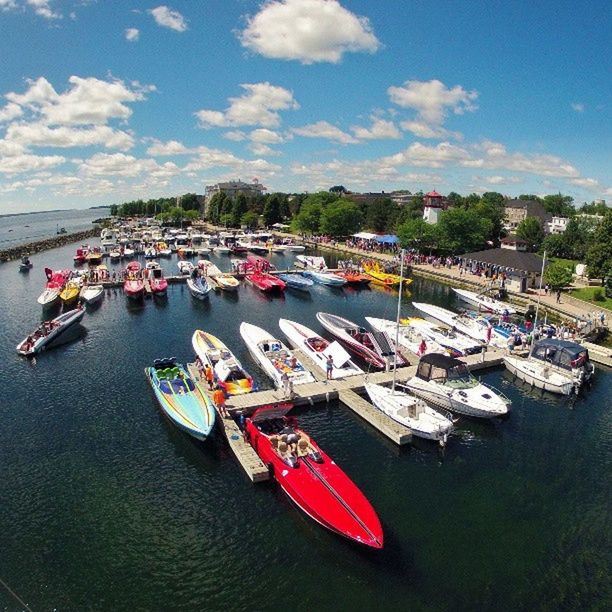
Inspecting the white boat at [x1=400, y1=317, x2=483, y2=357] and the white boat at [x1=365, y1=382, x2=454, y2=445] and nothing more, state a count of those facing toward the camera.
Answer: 0

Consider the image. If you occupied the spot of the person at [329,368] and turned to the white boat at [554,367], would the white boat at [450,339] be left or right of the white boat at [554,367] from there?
left

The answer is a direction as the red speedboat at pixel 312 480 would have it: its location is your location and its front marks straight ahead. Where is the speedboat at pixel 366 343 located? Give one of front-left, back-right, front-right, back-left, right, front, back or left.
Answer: back-left

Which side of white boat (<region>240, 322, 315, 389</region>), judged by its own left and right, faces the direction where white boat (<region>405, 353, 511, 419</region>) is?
back

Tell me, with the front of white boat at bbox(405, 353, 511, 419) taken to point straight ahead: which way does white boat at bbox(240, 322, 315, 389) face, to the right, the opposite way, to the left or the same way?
the opposite way

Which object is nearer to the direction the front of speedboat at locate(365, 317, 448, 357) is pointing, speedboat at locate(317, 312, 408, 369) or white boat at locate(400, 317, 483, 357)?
the speedboat

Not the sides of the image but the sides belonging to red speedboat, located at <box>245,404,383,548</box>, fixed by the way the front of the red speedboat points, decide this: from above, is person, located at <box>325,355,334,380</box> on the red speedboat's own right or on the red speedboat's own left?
on the red speedboat's own left

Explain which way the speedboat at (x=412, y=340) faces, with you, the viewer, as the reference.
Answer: facing away from the viewer and to the left of the viewer

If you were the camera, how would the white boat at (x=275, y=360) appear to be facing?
facing away from the viewer and to the left of the viewer

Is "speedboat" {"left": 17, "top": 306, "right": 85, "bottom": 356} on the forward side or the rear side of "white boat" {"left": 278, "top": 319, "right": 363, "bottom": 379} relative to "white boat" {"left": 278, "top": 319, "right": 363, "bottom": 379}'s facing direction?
on the forward side

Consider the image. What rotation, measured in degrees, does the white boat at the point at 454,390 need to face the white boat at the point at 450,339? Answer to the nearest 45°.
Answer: approximately 135° to its left

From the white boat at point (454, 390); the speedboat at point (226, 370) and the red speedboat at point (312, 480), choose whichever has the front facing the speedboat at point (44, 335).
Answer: the speedboat at point (226, 370)

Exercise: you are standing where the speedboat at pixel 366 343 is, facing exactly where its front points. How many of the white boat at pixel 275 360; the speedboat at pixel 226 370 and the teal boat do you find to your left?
3

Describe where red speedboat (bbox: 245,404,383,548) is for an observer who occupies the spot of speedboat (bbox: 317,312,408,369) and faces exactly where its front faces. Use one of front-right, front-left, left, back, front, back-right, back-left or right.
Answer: back-left

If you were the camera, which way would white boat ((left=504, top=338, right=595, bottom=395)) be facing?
facing away from the viewer and to the left of the viewer

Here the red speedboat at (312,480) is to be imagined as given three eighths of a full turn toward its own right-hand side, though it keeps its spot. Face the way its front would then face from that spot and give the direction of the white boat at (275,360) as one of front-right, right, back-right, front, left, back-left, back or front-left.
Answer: right
